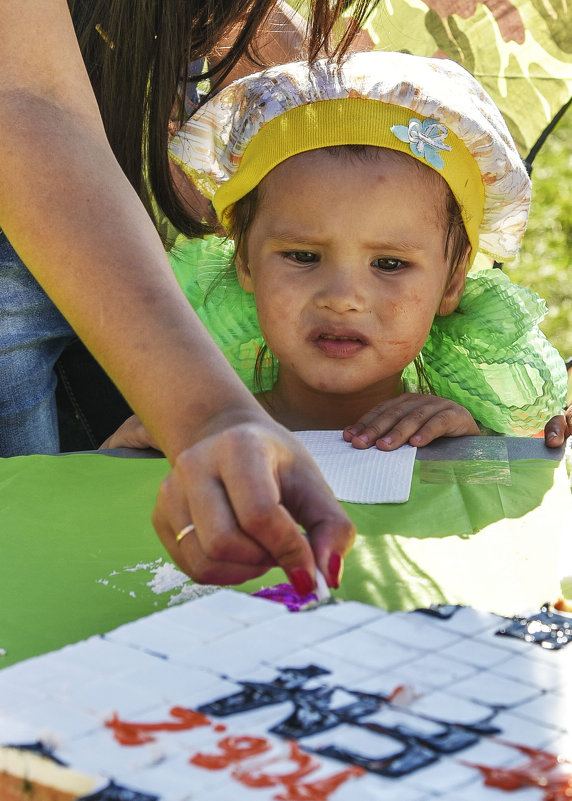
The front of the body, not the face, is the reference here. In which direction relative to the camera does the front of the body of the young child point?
toward the camera

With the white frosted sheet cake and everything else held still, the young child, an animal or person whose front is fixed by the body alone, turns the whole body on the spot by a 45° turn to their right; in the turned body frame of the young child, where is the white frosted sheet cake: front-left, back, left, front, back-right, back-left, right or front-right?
front-left
